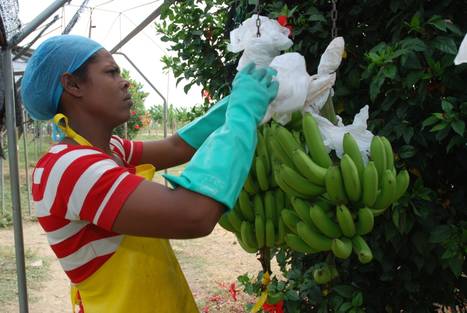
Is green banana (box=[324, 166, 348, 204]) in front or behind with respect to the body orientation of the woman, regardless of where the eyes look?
in front

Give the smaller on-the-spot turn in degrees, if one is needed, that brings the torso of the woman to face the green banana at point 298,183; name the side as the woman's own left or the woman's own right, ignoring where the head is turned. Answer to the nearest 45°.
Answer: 0° — they already face it

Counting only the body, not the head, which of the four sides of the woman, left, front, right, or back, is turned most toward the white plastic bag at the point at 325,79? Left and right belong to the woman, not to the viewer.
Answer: front

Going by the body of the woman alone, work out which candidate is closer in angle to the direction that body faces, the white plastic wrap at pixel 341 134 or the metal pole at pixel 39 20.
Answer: the white plastic wrap

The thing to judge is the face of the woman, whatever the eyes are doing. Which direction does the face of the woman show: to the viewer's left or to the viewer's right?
to the viewer's right

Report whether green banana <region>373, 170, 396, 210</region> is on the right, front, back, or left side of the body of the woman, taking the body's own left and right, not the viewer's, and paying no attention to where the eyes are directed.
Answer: front

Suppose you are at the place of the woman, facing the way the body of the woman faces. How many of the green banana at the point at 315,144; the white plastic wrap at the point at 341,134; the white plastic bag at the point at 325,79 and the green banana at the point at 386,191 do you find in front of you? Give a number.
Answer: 4

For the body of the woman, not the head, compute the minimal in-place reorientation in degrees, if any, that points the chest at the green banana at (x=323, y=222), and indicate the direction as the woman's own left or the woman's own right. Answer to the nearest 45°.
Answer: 0° — they already face it

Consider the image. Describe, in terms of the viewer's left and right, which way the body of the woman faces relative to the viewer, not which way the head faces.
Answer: facing to the right of the viewer

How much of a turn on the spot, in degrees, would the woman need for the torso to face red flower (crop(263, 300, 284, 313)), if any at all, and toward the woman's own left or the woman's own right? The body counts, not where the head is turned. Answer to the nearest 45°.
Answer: approximately 45° to the woman's own left

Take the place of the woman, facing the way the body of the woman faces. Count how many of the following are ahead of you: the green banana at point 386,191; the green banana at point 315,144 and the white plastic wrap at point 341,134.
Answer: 3
